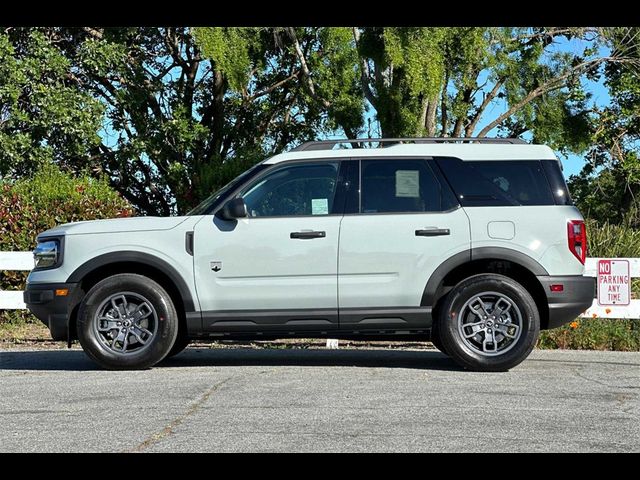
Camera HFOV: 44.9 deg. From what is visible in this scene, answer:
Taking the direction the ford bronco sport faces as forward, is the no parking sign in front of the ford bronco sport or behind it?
behind

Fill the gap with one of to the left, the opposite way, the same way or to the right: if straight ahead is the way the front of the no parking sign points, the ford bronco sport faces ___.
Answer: to the right

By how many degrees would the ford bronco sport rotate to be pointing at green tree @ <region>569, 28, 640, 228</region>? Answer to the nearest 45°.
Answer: approximately 135° to its right

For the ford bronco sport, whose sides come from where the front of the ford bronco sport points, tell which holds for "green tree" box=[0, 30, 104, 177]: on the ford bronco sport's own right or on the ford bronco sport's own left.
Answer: on the ford bronco sport's own right

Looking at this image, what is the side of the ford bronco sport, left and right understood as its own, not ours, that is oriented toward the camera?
left

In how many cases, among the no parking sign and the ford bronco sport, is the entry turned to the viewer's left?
1

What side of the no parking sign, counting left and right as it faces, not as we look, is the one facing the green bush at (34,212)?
right

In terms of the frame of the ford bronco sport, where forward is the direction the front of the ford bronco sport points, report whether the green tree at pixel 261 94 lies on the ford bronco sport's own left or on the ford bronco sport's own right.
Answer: on the ford bronco sport's own right

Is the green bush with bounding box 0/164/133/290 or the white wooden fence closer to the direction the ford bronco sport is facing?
the green bush

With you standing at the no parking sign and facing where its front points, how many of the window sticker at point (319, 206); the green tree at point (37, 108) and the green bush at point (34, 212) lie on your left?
0

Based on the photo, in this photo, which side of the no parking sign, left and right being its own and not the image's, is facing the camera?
front

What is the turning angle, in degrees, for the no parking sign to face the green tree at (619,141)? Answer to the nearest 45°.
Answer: approximately 180°

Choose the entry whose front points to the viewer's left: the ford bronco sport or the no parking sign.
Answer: the ford bronco sport
